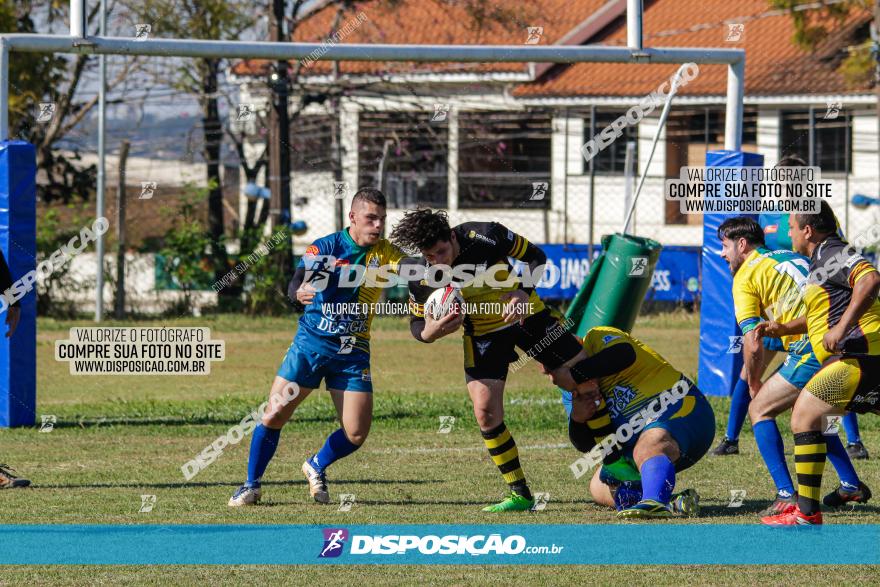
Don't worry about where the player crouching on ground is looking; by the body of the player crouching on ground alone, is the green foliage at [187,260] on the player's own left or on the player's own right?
on the player's own right

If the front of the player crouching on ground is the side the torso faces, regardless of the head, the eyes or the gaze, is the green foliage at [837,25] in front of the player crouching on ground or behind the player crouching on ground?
behind

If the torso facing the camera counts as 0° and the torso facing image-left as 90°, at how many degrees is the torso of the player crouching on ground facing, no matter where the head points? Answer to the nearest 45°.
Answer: approximately 45°

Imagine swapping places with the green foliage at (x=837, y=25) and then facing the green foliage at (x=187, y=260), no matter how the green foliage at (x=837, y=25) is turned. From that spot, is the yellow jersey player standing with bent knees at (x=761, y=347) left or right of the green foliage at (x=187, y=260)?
left

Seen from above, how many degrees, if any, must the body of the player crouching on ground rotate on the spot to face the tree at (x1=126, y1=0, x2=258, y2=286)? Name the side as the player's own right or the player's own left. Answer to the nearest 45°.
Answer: approximately 90° to the player's own right

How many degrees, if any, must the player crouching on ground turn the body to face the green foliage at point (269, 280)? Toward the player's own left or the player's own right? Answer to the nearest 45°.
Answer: approximately 90° to the player's own right

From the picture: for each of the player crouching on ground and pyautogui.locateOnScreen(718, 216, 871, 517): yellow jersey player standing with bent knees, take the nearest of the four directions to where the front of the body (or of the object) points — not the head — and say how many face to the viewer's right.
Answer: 0

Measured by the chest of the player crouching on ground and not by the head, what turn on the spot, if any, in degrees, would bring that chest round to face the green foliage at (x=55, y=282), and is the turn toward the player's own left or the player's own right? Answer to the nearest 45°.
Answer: approximately 90° to the player's own right

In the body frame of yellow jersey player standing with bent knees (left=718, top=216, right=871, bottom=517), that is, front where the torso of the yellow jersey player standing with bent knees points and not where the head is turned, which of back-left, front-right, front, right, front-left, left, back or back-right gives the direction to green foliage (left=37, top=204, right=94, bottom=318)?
front-right

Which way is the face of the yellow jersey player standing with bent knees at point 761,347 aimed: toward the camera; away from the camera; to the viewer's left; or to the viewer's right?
to the viewer's left

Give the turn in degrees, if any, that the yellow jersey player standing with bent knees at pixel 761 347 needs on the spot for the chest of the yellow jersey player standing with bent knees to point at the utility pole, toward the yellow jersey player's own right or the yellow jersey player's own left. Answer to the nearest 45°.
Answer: approximately 45° to the yellow jersey player's own right

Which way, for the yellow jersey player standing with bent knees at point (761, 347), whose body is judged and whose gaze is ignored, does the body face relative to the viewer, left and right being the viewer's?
facing to the left of the viewer
